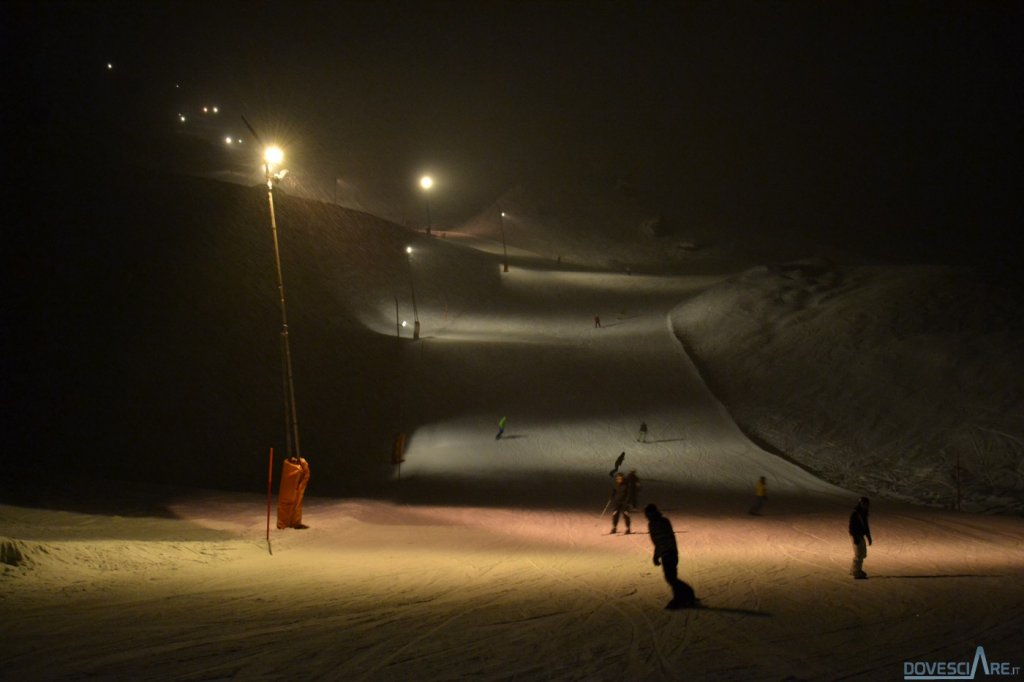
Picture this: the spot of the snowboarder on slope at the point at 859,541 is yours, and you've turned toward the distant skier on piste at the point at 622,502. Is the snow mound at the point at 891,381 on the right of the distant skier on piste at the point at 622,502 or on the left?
right

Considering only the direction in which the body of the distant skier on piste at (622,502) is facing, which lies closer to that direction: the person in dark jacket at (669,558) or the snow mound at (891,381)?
the person in dark jacket

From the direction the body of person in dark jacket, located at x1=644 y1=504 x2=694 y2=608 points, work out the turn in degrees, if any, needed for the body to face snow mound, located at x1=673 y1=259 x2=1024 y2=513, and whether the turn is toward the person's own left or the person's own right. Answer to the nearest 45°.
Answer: approximately 90° to the person's own right

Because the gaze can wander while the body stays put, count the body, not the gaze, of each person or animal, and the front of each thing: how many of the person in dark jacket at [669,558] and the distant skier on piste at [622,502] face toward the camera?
1

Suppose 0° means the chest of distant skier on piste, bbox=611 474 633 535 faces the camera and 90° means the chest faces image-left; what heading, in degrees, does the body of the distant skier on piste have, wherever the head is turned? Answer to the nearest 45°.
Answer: approximately 0°

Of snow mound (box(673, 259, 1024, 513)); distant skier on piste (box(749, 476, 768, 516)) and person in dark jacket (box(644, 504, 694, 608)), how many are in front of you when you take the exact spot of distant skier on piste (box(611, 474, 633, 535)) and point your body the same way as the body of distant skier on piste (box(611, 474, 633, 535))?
1

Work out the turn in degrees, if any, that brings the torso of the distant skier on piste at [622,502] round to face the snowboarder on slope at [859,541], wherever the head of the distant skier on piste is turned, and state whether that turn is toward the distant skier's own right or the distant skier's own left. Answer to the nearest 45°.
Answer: approximately 45° to the distant skier's own left
